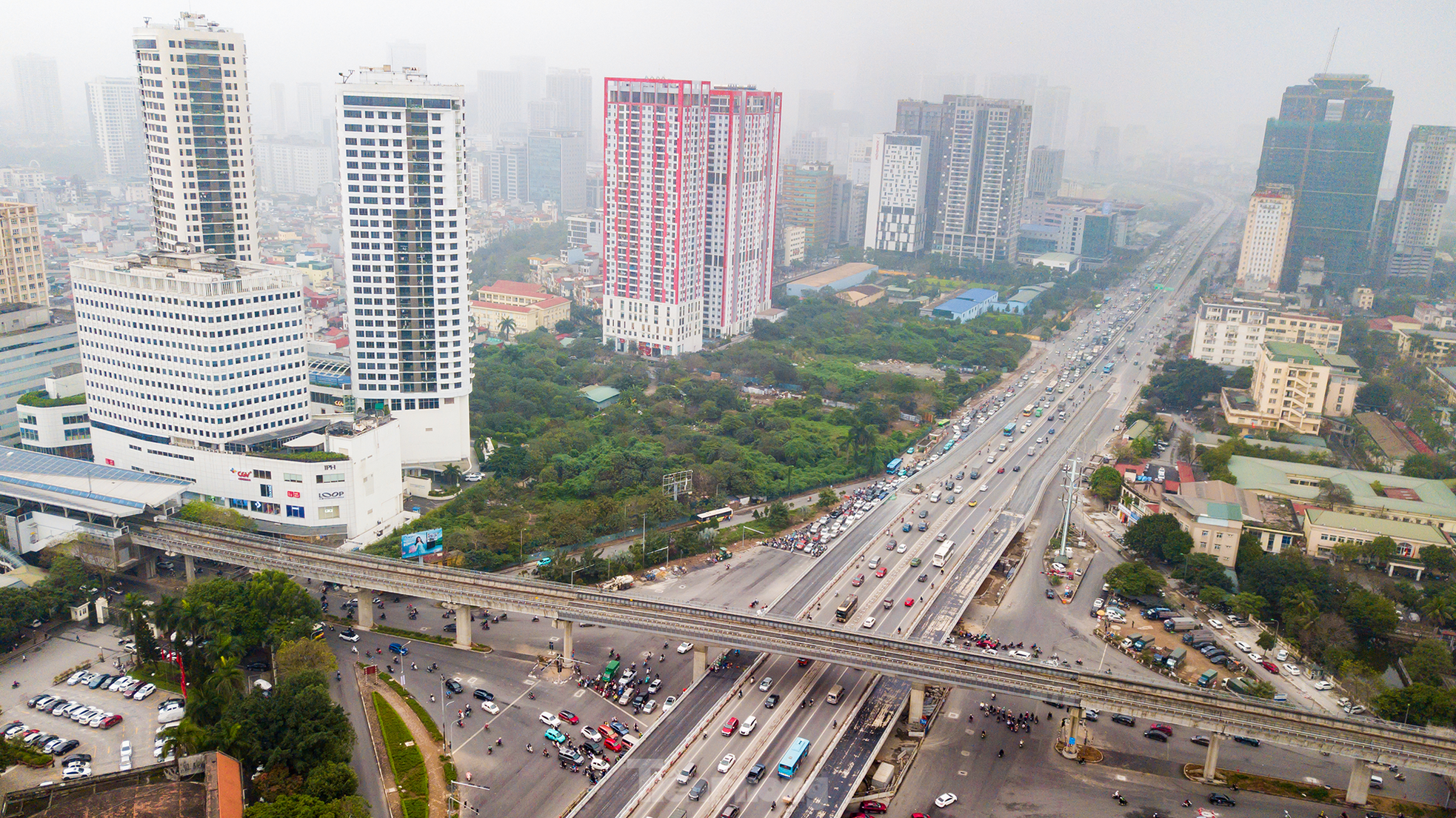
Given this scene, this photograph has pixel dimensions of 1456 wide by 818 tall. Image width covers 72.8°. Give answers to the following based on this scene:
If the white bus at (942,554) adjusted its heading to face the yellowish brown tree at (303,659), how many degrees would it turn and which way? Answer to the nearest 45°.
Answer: approximately 180°

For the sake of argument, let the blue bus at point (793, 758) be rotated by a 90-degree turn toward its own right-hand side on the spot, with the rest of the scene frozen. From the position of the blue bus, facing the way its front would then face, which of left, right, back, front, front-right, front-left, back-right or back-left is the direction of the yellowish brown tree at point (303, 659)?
back-right

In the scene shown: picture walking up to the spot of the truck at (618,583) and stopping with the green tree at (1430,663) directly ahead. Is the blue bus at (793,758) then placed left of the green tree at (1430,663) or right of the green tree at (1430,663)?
right

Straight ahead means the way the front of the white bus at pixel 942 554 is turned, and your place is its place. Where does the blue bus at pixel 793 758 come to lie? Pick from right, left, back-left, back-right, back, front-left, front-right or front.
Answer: back-right

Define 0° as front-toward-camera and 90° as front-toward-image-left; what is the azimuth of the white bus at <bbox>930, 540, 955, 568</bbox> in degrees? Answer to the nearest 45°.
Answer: approximately 225°

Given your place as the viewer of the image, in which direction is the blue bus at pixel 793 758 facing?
facing away from the viewer and to the right of the viewer

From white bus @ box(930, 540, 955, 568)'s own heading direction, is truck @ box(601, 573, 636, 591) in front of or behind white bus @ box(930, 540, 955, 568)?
behind

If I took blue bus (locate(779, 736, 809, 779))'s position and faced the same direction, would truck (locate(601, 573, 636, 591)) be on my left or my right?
on my left
